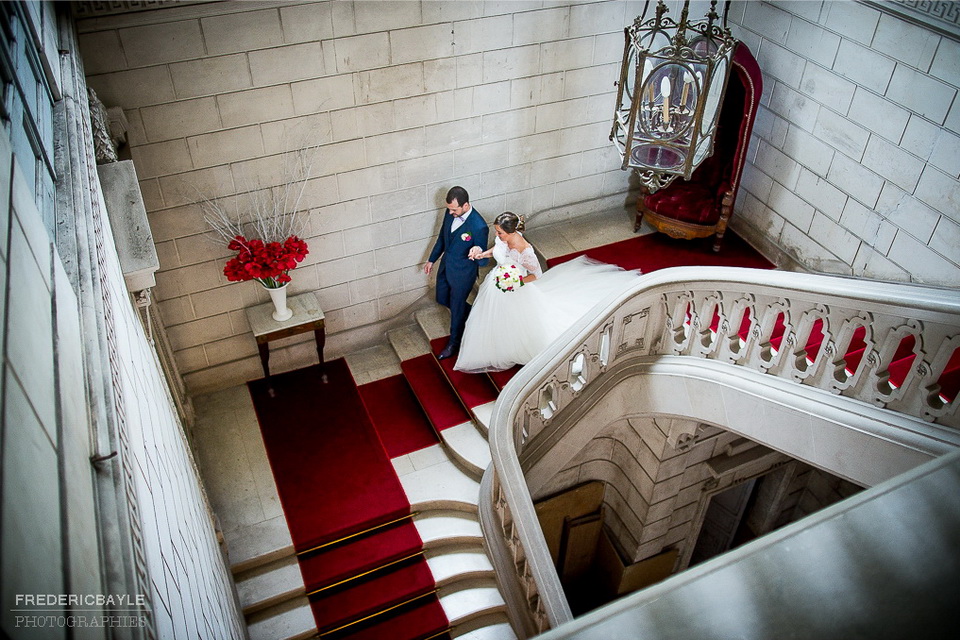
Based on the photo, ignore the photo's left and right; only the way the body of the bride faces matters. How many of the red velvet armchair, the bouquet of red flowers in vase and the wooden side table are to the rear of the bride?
1

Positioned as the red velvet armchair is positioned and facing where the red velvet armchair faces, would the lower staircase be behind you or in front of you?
in front

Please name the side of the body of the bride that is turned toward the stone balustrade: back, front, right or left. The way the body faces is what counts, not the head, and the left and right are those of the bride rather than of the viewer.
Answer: left

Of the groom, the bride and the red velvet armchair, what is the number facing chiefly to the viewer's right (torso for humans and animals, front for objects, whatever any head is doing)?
0

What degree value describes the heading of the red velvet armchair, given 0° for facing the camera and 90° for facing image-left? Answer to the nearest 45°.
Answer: approximately 45°

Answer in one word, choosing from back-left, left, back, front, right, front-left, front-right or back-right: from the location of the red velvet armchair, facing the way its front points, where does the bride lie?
front

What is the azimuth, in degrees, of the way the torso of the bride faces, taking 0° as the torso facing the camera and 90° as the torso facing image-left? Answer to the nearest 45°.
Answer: approximately 45°

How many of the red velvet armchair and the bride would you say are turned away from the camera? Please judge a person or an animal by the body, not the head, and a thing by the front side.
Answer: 0

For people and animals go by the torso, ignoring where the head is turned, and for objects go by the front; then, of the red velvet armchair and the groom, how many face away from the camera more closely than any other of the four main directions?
0

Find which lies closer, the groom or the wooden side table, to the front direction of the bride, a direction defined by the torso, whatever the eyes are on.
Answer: the wooden side table

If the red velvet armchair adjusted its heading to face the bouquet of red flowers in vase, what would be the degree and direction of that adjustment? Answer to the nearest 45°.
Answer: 0° — it already faces it

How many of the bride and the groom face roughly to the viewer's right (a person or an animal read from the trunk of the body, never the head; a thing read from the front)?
0

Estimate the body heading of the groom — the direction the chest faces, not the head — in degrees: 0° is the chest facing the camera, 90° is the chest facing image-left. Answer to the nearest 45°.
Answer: approximately 45°
